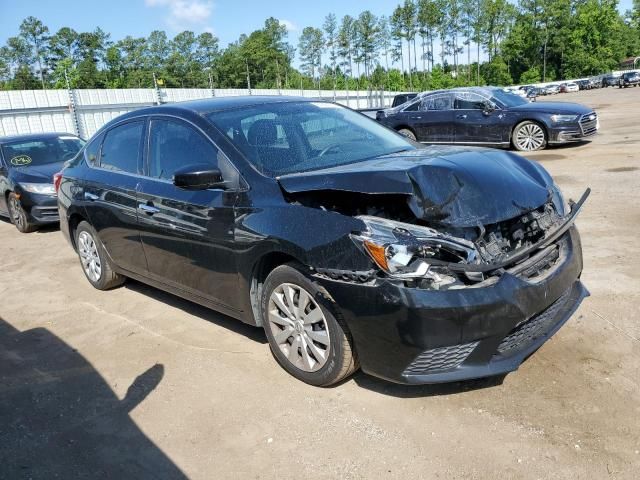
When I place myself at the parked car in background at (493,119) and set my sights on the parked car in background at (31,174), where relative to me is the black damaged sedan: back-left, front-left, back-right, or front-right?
front-left

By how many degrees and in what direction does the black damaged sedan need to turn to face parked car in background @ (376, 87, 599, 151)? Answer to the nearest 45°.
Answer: approximately 135° to its left

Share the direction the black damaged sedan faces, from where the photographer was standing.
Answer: facing the viewer and to the right of the viewer

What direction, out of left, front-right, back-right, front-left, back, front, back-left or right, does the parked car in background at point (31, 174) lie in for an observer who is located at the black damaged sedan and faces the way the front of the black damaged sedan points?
back

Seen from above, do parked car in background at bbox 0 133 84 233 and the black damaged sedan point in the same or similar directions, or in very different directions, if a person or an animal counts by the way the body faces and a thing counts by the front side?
same or similar directions

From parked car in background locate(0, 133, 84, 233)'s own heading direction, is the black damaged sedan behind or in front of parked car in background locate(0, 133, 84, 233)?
in front

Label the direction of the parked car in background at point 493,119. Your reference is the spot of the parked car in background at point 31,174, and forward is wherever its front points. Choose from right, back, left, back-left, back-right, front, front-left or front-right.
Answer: front-left

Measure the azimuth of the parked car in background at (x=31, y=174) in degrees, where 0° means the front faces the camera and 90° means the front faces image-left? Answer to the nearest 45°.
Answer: approximately 315°

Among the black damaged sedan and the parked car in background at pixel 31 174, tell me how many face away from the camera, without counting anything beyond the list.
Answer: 0
